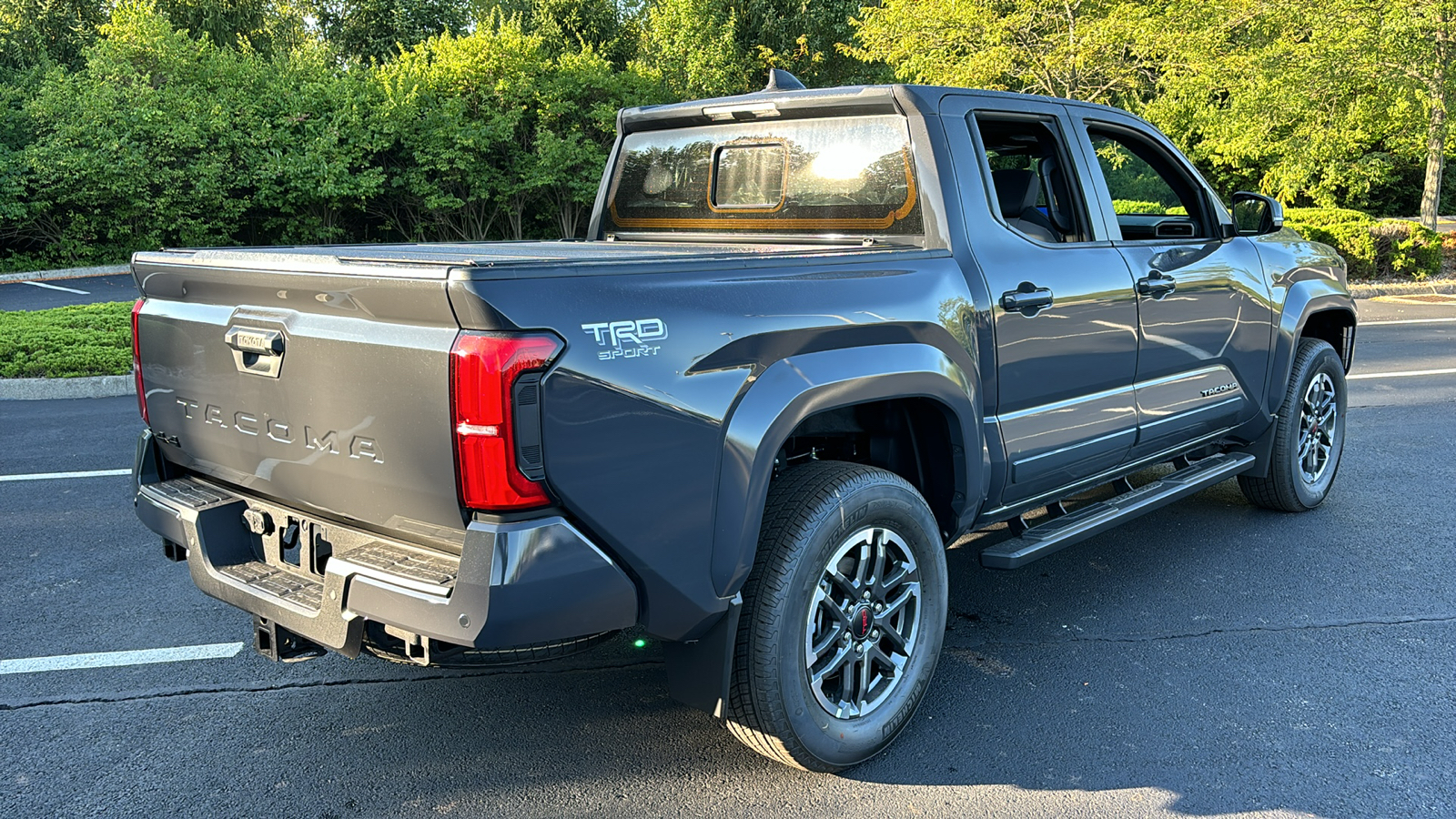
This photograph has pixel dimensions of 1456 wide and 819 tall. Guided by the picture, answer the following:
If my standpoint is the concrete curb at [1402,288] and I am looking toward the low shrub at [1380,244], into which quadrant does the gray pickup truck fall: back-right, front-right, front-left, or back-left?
back-left

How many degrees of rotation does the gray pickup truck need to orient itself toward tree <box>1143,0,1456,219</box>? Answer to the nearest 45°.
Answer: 0° — it already faces it

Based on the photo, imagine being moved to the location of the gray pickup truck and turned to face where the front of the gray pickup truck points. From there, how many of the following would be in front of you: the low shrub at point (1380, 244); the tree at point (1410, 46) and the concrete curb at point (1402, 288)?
3

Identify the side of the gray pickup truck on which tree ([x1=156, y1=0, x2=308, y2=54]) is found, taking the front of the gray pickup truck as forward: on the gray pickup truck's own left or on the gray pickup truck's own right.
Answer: on the gray pickup truck's own left

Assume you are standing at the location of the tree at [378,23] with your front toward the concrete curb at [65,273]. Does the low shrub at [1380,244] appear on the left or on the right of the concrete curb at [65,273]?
left

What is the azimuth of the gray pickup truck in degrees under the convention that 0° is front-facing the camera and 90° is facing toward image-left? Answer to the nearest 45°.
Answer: approximately 225°

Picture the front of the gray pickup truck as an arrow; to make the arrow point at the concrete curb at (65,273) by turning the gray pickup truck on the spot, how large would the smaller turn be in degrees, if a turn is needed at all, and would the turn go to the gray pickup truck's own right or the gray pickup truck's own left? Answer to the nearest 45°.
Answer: approximately 90° to the gray pickup truck's own left

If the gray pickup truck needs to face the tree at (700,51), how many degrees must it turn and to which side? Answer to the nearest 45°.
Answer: approximately 45° to its left
